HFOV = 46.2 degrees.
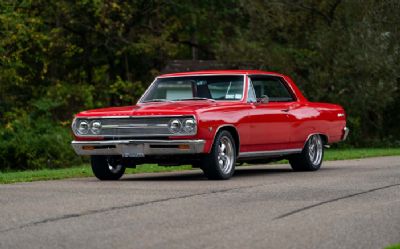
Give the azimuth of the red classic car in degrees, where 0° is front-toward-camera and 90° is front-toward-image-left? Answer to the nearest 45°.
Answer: approximately 45°

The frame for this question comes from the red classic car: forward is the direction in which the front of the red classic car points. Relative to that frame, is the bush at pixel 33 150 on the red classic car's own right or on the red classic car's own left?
on the red classic car's own right
